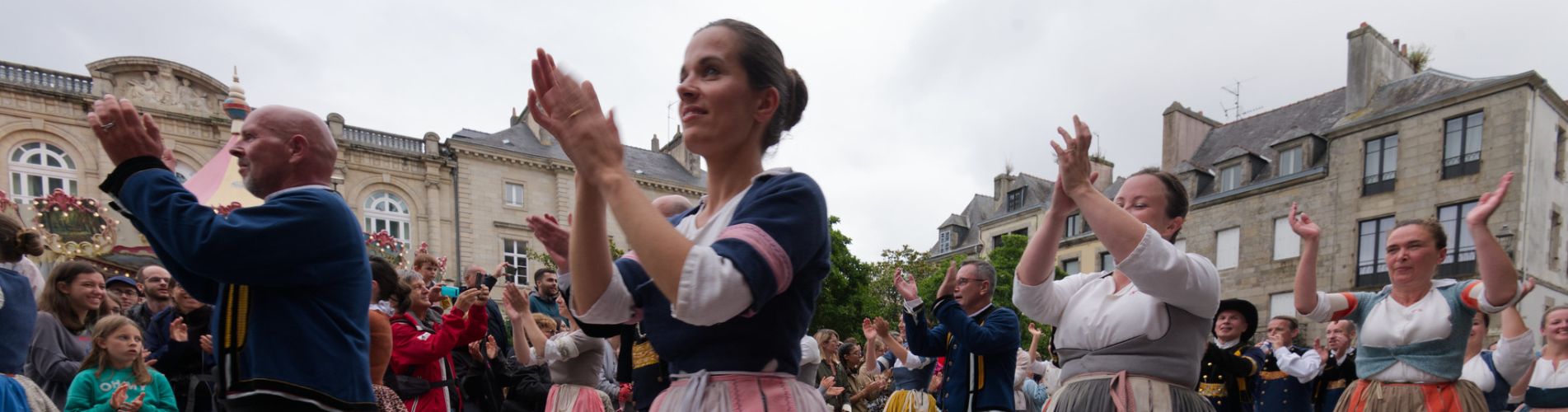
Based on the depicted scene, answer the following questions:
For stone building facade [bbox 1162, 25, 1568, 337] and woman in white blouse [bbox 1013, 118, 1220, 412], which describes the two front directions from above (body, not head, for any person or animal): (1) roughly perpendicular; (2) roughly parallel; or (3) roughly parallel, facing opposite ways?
roughly parallel

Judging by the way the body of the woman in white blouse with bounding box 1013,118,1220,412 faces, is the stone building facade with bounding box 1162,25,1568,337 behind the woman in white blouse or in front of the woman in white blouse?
behind

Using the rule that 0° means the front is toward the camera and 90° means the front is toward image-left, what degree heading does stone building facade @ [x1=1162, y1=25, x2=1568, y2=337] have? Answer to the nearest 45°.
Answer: approximately 45°

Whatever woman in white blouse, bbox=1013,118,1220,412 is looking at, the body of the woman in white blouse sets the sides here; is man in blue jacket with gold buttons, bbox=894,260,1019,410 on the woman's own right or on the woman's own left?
on the woman's own right

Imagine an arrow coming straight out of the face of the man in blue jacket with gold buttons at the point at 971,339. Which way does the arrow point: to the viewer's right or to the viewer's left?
to the viewer's left

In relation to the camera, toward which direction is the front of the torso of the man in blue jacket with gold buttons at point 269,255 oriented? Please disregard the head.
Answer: to the viewer's left

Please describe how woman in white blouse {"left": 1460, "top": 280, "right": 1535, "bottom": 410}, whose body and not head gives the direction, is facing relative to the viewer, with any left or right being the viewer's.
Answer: facing the viewer and to the left of the viewer

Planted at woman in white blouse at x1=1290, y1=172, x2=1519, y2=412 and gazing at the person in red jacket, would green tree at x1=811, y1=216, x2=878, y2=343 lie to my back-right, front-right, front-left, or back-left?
front-right

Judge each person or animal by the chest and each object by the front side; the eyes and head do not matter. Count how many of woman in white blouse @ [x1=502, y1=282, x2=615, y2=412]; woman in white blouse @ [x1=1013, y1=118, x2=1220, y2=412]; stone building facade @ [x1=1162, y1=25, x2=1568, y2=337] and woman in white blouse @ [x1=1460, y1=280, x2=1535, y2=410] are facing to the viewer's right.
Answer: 0
